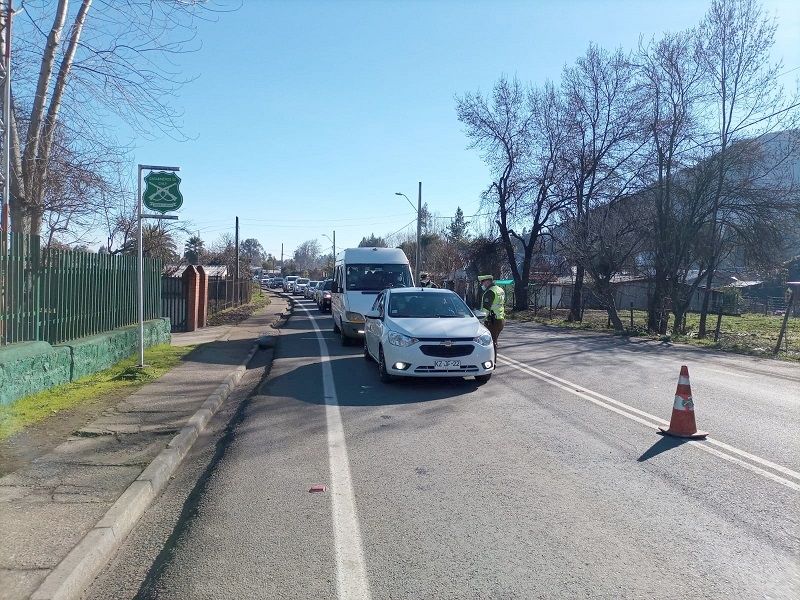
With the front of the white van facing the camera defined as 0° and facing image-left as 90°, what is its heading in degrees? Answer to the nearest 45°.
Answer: approximately 0°

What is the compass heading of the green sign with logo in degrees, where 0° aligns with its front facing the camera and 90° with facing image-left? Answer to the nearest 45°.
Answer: approximately 0°

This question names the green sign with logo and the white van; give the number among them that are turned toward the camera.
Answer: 2

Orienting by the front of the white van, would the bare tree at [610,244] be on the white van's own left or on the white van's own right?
on the white van's own left

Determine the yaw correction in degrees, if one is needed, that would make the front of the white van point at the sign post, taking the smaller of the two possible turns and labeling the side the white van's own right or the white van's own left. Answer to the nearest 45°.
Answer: approximately 45° to the white van's own right

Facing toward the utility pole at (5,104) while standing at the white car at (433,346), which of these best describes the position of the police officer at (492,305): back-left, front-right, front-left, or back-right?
back-right

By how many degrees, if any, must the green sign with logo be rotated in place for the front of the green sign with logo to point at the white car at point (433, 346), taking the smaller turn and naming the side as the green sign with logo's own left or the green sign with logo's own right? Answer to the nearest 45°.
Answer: approximately 45° to the green sign with logo's own left
